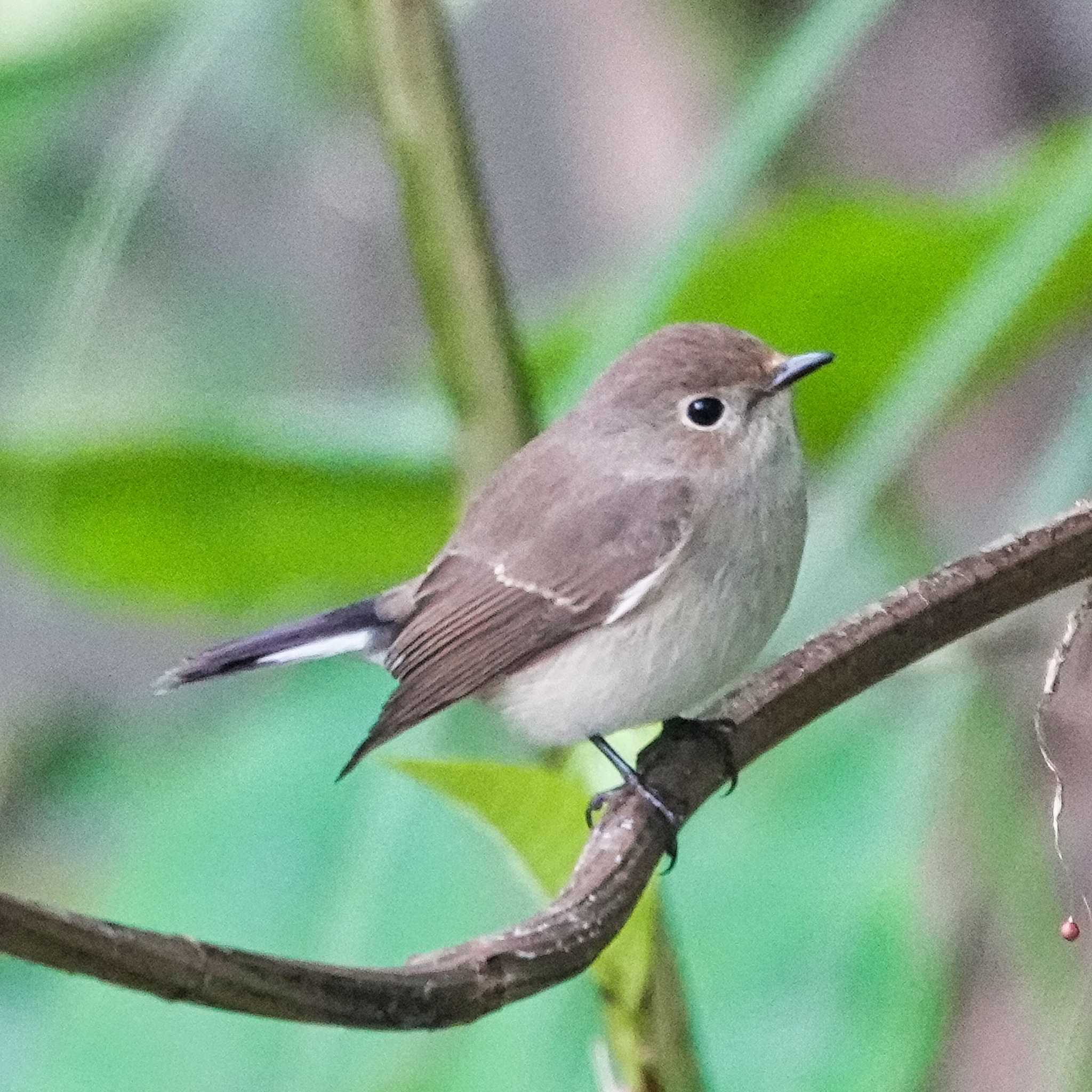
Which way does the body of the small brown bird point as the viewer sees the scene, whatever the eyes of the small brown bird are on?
to the viewer's right

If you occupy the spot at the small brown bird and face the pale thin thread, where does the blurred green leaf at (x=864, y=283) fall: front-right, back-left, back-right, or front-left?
front-left

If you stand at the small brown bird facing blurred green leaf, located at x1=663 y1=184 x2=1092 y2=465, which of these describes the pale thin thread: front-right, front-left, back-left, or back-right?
front-right
